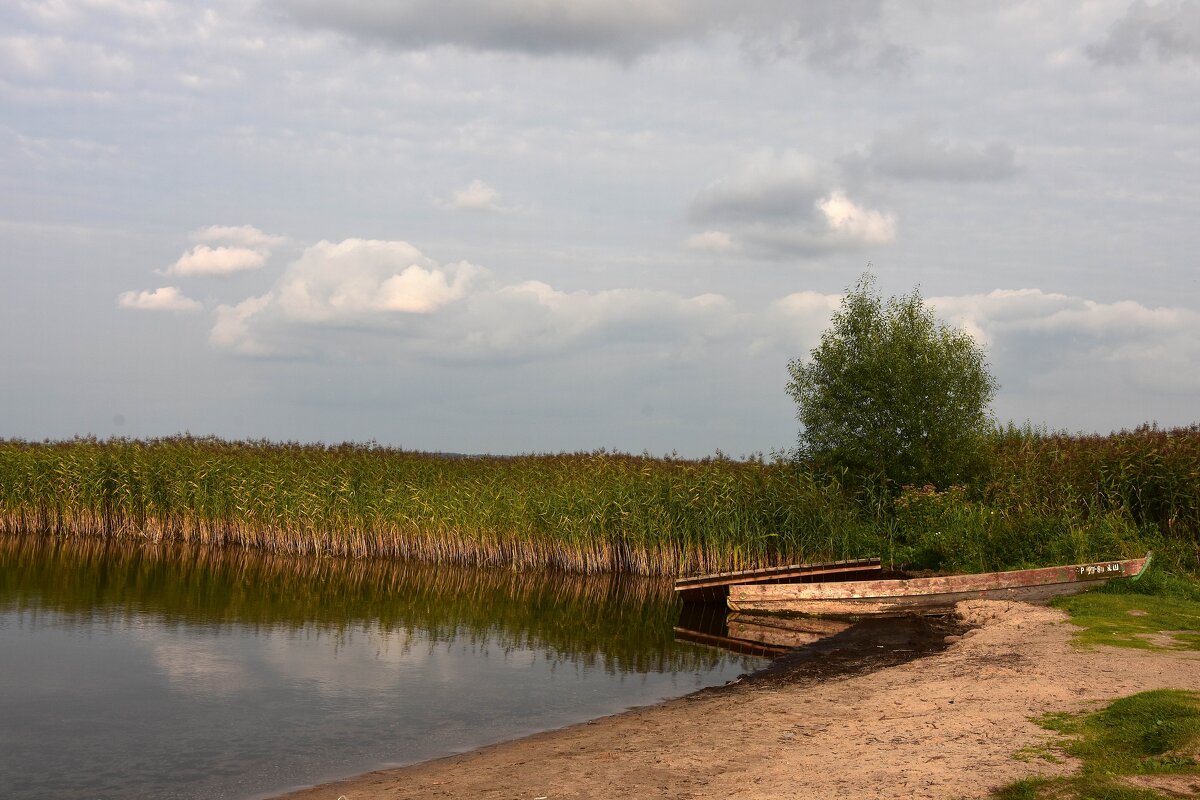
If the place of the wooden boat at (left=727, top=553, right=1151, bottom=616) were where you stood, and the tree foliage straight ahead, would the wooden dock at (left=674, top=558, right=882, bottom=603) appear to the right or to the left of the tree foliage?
left

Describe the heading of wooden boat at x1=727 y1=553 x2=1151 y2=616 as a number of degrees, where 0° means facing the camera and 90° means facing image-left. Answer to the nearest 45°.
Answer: approximately 270°

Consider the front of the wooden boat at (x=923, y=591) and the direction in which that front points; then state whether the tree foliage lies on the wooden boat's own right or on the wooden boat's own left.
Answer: on the wooden boat's own left

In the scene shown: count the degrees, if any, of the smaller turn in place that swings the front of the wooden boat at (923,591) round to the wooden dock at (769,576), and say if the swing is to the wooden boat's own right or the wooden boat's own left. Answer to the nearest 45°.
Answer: approximately 135° to the wooden boat's own left
